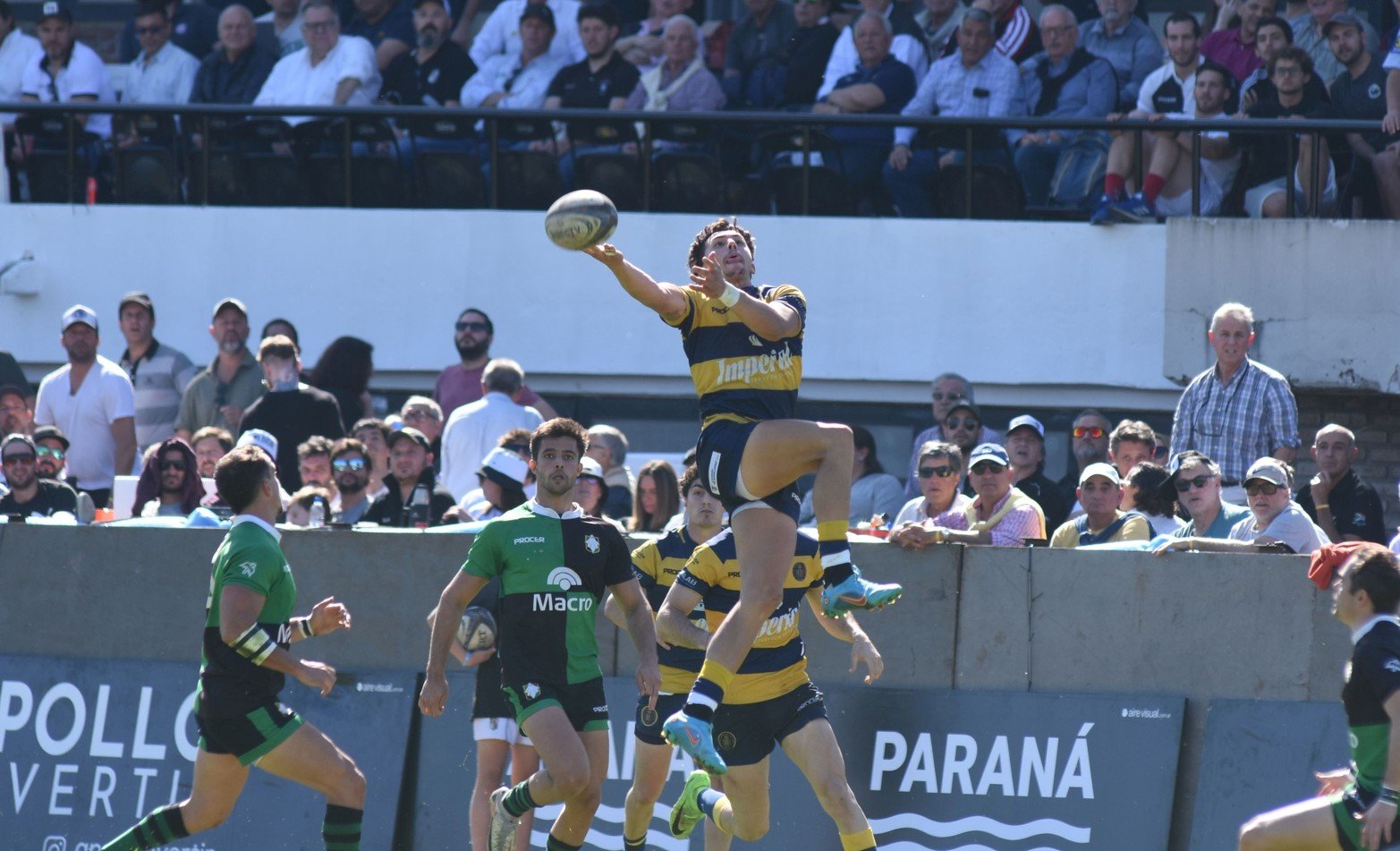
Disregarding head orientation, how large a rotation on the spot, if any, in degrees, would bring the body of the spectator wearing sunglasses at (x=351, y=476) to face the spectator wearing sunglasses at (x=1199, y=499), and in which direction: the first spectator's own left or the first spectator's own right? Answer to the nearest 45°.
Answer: approximately 45° to the first spectator's own left

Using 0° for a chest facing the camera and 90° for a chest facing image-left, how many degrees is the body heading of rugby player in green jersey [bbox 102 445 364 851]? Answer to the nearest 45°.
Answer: approximately 270°

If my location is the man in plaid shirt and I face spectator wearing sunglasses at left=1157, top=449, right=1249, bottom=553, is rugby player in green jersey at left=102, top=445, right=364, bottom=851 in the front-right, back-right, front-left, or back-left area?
front-right

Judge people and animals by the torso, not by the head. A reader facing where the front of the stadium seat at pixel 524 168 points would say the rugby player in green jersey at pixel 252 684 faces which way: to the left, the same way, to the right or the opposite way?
to the left

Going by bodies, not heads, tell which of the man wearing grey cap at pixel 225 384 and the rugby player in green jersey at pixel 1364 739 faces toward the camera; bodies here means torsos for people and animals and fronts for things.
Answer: the man wearing grey cap

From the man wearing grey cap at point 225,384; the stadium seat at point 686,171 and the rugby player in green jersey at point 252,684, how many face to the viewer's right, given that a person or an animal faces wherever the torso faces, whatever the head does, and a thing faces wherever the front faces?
1

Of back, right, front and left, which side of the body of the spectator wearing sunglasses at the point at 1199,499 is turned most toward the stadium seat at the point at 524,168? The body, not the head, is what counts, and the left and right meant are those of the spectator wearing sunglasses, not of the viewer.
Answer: right

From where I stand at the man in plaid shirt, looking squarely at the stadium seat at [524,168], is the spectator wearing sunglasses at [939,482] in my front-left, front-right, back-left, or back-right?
front-left

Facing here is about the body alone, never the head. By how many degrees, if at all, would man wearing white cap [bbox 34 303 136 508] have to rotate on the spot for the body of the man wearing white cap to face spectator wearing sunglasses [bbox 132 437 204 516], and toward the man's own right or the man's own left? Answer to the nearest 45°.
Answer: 0° — they already face them

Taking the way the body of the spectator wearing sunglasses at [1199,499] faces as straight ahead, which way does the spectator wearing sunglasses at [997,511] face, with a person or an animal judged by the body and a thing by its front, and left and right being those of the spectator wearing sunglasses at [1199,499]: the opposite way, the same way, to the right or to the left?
the same way

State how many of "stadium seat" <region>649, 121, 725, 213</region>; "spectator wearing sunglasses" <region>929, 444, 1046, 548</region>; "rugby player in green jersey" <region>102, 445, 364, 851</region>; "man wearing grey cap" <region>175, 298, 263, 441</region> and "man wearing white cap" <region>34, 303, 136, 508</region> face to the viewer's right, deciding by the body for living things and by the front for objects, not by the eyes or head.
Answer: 1

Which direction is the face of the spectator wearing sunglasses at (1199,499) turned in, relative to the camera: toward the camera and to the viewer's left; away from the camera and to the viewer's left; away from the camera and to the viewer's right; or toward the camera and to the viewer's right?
toward the camera and to the viewer's left

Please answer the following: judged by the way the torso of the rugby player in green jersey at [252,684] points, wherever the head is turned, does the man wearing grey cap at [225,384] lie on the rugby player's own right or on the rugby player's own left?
on the rugby player's own left

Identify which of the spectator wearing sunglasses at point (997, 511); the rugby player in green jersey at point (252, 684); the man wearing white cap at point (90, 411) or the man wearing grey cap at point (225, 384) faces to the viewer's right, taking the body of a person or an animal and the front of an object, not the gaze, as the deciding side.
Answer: the rugby player in green jersey

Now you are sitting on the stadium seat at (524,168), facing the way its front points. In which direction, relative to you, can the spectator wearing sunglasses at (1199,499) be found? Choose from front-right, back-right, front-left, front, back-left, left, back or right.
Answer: front-left

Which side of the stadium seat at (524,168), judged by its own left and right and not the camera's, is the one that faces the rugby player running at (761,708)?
front

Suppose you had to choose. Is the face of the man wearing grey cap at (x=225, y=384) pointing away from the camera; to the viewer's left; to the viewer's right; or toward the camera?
toward the camera

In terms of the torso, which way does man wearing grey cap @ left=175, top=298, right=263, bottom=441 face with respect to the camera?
toward the camera

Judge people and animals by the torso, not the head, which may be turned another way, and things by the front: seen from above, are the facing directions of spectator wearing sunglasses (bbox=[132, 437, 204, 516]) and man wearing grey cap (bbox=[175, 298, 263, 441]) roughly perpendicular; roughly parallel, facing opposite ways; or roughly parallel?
roughly parallel

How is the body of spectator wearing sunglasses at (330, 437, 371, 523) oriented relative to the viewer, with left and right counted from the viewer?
facing the viewer

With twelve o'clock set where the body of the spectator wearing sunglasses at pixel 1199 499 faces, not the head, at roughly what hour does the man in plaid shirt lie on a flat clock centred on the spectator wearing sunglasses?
The man in plaid shirt is roughly at 5 o'clock from the spectator wearing sunglasses.
